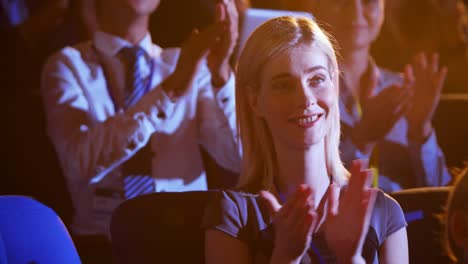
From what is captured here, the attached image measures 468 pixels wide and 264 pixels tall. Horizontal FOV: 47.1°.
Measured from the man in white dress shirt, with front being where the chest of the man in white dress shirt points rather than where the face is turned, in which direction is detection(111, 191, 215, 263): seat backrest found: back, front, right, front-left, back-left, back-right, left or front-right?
front-right

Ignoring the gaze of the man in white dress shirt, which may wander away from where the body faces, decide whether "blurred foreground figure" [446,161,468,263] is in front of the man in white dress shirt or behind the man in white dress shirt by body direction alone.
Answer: in front

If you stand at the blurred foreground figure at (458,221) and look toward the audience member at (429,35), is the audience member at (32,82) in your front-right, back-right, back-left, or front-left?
front-left

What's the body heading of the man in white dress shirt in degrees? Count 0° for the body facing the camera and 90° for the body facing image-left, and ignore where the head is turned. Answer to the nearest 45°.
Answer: approximately 315°

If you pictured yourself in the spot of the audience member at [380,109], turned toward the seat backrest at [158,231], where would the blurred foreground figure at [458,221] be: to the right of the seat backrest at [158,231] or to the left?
left

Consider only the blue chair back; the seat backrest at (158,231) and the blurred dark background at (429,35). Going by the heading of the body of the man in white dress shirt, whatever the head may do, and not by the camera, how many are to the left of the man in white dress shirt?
1

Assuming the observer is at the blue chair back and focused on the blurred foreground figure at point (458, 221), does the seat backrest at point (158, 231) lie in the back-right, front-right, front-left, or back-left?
front-left

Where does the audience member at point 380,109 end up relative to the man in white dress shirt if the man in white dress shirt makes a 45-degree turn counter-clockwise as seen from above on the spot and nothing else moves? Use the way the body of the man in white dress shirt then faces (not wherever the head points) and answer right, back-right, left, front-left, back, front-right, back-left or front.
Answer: front

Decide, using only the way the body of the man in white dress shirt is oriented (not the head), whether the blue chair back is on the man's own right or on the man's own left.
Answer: on the man's own right

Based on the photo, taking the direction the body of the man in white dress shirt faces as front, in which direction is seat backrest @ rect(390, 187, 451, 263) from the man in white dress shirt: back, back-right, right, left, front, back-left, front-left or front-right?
front

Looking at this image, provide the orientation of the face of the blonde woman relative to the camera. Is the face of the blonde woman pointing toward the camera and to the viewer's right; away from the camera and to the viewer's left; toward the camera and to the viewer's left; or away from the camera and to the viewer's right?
toward the camera and to the viewer's right
